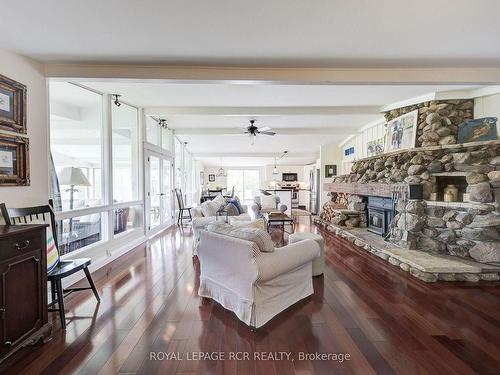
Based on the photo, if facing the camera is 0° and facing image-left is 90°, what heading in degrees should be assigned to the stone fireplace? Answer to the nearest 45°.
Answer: approximately 45°

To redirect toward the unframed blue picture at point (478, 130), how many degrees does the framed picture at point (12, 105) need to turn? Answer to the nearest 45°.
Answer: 0° — it already faces it

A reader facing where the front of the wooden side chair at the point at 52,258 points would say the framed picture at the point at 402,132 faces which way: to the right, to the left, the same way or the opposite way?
the opposite way

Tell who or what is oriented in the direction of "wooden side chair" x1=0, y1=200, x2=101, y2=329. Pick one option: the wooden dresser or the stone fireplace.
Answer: the stone fireplace

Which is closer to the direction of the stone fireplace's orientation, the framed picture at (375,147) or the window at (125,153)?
the window

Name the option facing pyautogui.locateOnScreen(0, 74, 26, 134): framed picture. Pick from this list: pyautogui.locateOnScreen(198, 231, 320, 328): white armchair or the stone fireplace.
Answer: the stone fireplace

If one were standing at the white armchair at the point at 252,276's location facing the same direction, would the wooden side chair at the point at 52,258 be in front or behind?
behind

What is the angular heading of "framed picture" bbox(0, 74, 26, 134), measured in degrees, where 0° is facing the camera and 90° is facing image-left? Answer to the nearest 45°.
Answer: approximately 315°
